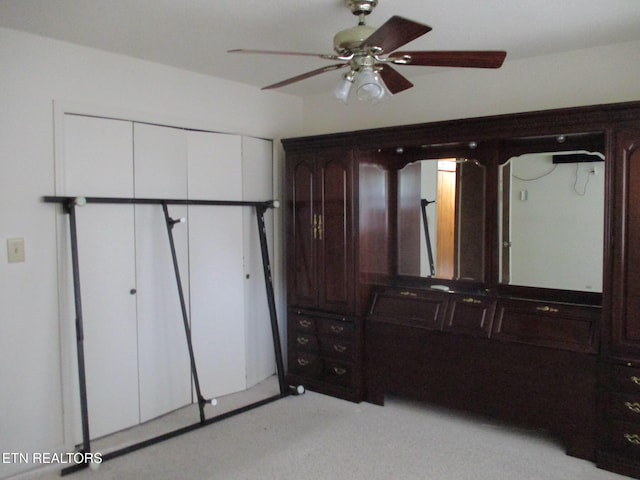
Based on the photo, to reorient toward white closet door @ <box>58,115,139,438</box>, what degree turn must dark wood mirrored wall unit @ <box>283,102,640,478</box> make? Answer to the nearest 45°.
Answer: approximately 45° to its right

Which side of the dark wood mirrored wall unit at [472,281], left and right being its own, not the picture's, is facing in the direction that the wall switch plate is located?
front

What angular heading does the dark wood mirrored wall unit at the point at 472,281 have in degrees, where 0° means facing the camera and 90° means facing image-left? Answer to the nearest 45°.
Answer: approximately 45°

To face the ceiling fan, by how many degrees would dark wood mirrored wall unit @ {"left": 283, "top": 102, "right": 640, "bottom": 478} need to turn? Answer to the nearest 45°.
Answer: approximately 45° to its left

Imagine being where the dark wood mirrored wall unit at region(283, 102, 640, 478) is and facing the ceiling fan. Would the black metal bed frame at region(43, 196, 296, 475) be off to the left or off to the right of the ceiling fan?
right
